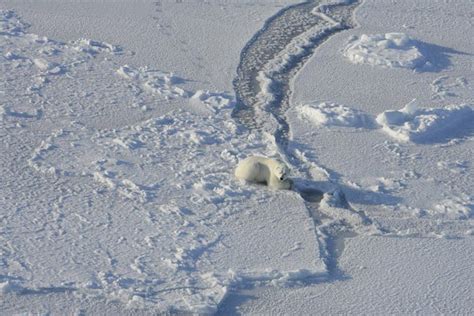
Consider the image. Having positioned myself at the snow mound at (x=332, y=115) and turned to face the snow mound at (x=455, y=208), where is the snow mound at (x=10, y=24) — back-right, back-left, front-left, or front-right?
back-right

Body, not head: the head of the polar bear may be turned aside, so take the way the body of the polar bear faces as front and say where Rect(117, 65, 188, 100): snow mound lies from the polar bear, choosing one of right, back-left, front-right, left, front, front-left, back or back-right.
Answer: back

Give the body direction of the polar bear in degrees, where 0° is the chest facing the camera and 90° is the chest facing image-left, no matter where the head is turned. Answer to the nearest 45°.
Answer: approximately 315°

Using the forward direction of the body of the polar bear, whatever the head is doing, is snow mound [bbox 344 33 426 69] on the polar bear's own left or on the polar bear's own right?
on the polar bear's own left

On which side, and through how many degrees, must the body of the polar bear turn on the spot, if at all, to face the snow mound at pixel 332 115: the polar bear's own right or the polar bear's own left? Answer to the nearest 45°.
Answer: approximately 90° to the polar bear's own left

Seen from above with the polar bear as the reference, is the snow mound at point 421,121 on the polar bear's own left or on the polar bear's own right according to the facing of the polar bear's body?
on the polar bear's own left

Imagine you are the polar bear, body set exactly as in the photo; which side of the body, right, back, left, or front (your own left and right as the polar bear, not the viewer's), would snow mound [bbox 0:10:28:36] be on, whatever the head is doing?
back

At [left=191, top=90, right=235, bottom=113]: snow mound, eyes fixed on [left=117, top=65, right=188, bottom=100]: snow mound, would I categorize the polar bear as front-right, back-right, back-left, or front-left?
back-left

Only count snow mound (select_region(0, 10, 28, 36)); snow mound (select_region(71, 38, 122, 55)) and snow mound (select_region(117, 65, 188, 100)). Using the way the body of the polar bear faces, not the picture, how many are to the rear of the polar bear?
3

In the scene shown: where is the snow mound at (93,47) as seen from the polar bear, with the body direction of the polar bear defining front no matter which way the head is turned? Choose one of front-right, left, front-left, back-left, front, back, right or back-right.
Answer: back

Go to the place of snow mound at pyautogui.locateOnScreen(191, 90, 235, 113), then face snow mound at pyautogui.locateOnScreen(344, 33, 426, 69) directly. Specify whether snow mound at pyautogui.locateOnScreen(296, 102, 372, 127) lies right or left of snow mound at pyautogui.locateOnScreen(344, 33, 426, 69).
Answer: right
